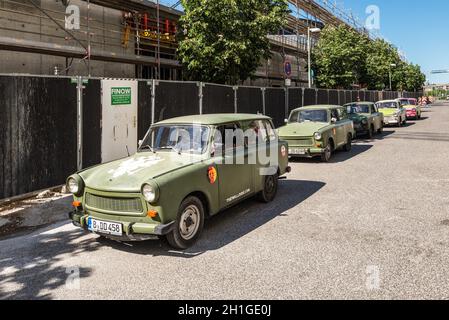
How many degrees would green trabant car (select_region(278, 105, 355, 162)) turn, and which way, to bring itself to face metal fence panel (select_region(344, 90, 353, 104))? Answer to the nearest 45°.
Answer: approximately 135° to its right

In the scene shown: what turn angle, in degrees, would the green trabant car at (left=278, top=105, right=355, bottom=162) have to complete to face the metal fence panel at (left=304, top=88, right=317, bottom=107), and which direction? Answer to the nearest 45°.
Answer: approximately 135° to its right

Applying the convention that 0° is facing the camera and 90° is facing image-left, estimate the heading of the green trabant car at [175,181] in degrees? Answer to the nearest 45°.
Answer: approximately 45°

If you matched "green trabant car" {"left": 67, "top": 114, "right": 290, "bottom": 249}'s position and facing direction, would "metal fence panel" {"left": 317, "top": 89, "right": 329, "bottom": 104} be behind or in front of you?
behind

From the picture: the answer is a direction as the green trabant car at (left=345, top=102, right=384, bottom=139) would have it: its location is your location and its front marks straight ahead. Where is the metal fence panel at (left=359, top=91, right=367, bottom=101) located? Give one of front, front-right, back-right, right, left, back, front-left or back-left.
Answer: back-right

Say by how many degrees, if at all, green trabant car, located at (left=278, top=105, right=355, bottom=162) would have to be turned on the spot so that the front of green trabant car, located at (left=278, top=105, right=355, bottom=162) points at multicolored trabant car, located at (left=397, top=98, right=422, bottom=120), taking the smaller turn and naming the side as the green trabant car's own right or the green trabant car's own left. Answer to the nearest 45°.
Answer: approximately 135° to the green trabant car's own right
